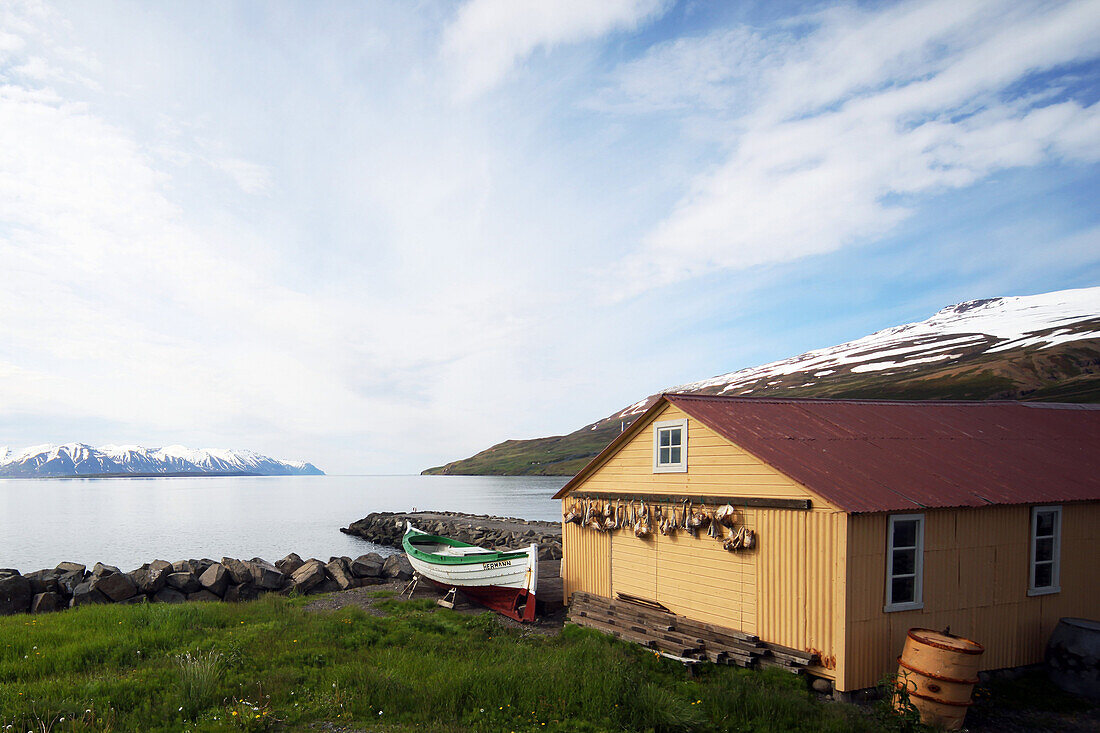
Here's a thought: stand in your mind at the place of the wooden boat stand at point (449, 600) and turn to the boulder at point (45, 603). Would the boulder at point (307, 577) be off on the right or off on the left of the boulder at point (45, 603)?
right
